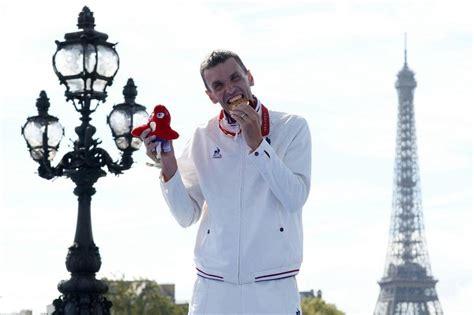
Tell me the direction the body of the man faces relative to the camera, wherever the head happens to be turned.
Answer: toward the camera

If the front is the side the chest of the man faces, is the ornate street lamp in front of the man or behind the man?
behind
